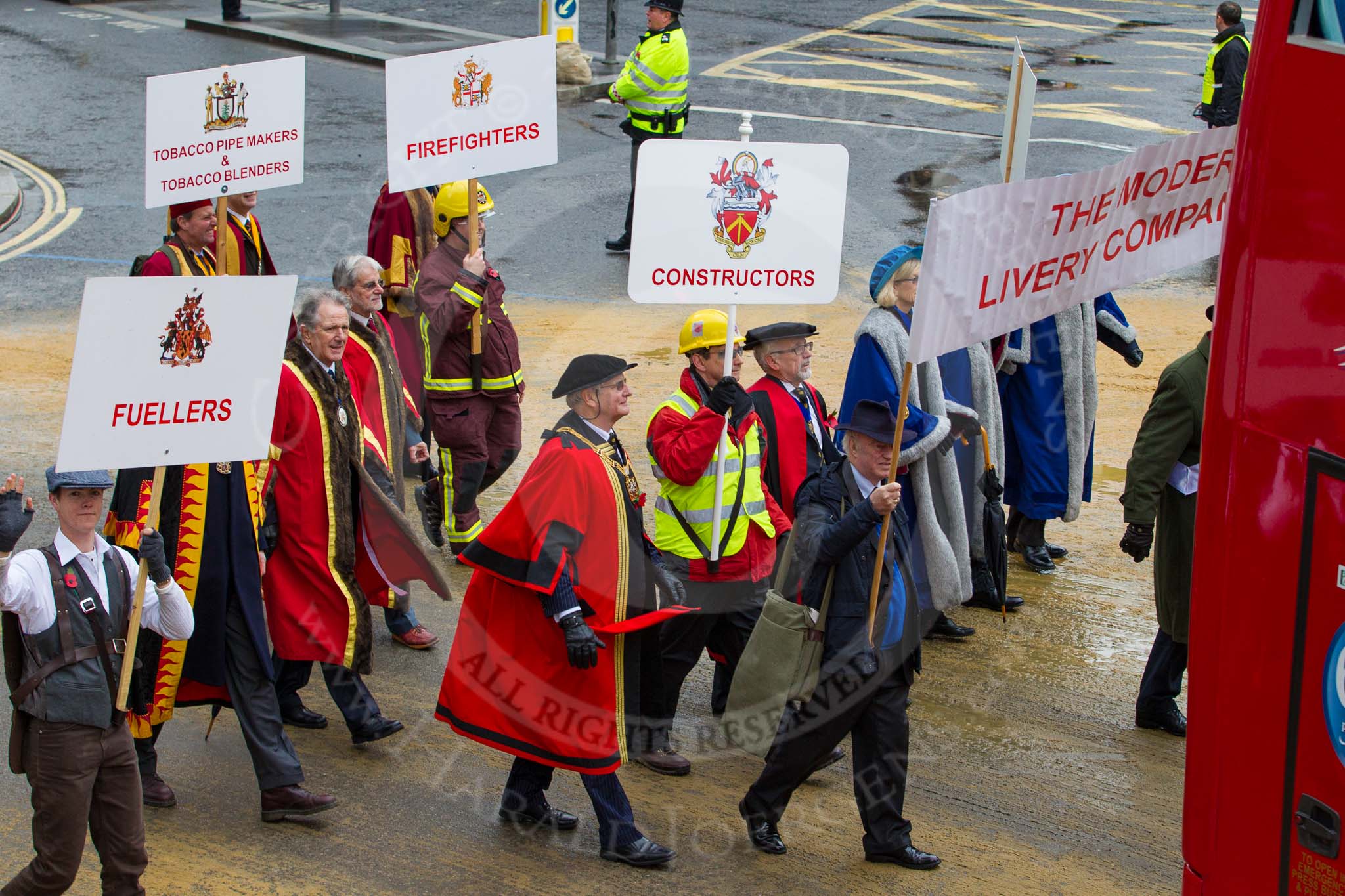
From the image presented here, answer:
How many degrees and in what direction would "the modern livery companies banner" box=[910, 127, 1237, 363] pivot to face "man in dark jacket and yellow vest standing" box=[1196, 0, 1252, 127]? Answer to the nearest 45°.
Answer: approximately 135° to its left

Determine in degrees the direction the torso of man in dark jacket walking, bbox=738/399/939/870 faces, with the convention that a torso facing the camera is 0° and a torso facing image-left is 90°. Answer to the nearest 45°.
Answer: approximately 315°

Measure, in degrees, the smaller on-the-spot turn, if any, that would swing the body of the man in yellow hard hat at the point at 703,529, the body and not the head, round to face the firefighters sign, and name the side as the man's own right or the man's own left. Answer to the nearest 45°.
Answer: approximately 180°

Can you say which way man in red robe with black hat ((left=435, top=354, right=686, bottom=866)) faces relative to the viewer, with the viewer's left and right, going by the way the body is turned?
facing to the right of the viewer

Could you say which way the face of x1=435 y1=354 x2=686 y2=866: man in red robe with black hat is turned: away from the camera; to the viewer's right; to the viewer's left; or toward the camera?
to the viewer's right

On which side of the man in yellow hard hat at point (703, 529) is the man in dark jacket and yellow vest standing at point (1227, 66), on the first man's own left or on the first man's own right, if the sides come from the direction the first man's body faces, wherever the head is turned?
on the first man's own left
